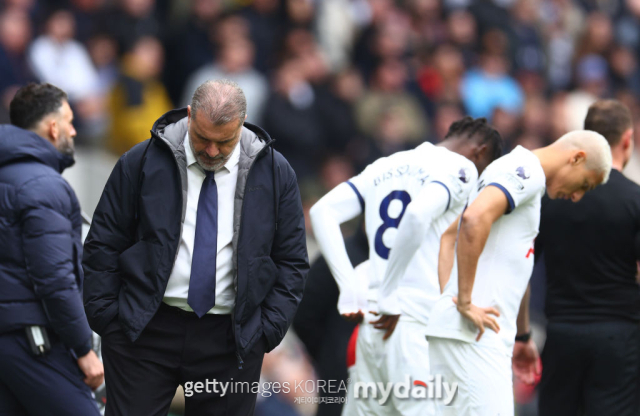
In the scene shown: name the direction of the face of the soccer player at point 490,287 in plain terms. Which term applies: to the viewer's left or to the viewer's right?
to the viewer's right

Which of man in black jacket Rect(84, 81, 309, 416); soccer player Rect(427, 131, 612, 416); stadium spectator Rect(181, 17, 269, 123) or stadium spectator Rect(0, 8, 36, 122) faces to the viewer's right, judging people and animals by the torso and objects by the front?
the soccer player

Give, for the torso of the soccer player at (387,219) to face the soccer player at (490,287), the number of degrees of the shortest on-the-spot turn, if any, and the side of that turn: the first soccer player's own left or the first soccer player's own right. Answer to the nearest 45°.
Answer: approximately 90° to the first soccer player's own right

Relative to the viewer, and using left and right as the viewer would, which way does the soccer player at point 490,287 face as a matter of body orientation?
facing to the right of the viewer

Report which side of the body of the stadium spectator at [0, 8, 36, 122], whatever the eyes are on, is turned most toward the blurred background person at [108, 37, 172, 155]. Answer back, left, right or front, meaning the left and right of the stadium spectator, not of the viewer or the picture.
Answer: left

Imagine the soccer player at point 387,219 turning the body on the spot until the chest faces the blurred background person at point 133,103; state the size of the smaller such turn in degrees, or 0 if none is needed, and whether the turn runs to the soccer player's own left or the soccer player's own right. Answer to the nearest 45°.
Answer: approximately 90° to the soccer player's own left
